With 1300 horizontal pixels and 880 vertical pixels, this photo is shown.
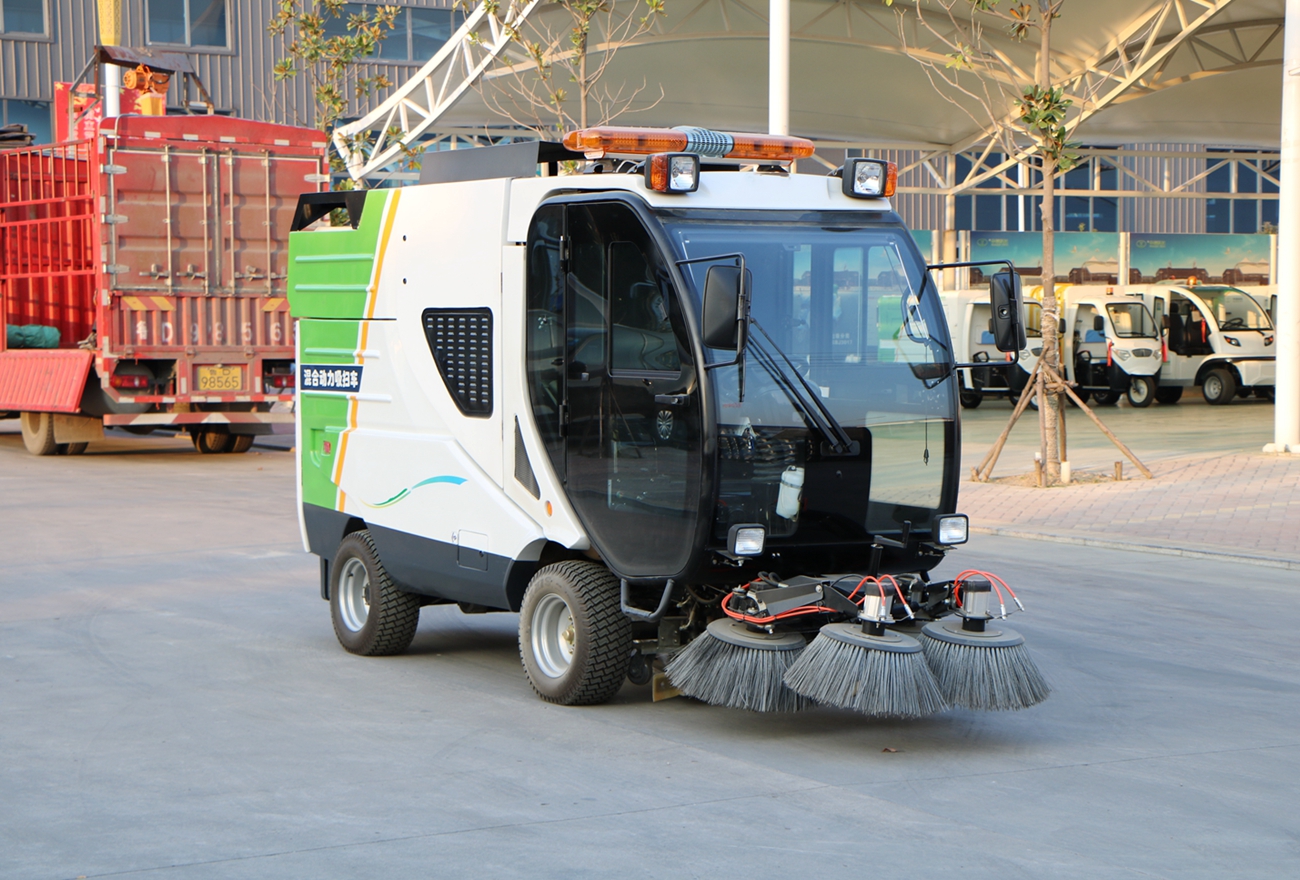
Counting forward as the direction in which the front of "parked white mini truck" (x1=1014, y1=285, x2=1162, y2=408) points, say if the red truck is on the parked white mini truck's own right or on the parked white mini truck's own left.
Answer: on the parked white mini truck's own right

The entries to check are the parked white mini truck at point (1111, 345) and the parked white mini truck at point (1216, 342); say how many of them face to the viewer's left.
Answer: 0

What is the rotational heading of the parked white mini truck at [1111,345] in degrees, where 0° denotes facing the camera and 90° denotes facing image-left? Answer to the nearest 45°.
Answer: approximately 315°

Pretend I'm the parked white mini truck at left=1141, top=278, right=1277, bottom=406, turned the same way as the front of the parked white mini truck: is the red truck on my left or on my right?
on my right

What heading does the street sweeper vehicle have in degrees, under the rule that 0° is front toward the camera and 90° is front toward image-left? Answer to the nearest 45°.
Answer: approximately 315°

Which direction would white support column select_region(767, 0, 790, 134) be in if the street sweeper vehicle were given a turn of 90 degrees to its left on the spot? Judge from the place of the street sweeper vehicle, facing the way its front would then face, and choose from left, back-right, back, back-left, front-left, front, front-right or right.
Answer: front-left

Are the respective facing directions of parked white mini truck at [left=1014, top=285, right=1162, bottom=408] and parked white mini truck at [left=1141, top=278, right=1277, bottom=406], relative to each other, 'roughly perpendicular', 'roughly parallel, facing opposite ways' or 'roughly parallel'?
roughly parallel

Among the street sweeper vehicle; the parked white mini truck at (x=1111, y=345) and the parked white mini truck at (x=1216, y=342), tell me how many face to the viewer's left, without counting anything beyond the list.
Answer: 0

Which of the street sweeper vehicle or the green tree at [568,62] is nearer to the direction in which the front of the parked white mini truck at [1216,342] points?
the street sweeper vehicle

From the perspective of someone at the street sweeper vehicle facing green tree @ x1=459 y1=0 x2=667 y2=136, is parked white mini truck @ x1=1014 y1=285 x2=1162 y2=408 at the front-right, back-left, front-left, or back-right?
front-right

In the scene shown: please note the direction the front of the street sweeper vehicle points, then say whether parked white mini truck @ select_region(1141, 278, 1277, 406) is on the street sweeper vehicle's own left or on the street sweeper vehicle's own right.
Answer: on the street sweeper vehicle's own left

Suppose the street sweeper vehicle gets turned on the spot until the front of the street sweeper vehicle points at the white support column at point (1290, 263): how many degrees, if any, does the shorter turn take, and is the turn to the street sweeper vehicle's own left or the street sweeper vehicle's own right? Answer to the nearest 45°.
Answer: approximately 90° to the street sweeper vehicle's own left

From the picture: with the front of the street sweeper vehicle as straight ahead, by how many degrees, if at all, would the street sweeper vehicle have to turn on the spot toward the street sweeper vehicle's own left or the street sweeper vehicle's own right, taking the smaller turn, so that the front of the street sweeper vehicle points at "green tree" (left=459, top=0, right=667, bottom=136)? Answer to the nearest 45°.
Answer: approximately 135° to the street sweeper vehicle's own left

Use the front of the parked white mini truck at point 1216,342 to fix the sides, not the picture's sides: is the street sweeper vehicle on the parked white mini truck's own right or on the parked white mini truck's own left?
on the parked white mini truck's own right

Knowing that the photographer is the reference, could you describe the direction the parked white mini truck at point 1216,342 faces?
facing the viewer and to the right of the viewer
